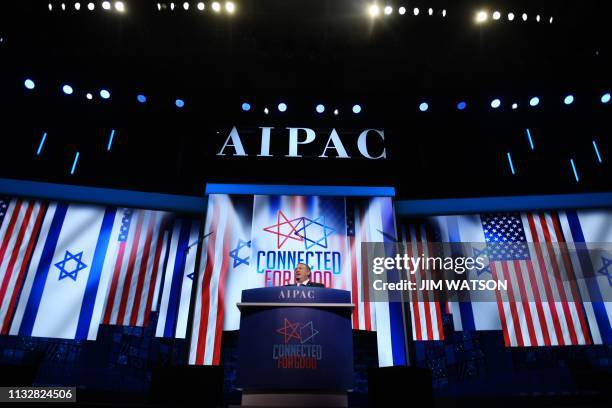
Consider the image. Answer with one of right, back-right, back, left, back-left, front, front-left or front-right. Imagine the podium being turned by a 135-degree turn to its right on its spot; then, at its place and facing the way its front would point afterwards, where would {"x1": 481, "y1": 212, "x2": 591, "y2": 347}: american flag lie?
right

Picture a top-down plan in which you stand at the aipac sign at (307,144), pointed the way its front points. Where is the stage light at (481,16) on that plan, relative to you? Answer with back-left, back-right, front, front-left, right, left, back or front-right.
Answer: front-left

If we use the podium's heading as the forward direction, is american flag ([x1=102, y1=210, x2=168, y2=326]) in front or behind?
behind

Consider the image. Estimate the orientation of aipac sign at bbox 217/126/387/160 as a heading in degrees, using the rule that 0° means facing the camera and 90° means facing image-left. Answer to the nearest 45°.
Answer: approximately 0°

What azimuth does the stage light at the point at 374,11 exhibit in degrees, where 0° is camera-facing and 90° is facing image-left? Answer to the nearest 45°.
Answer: approximately 0°
